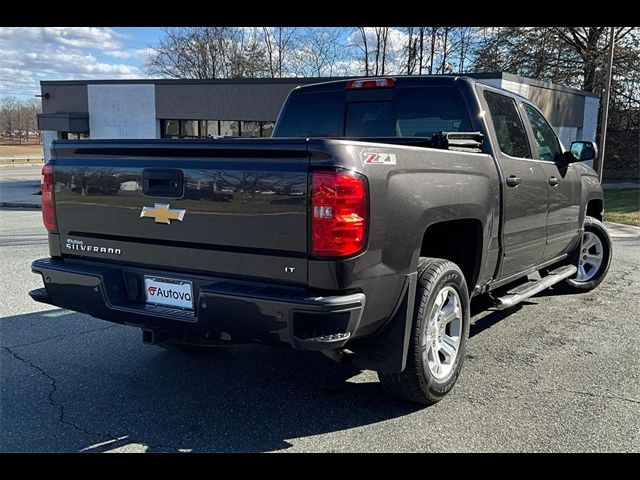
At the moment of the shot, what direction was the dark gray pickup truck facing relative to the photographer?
facing away from the viewer and to the right of the viewer
